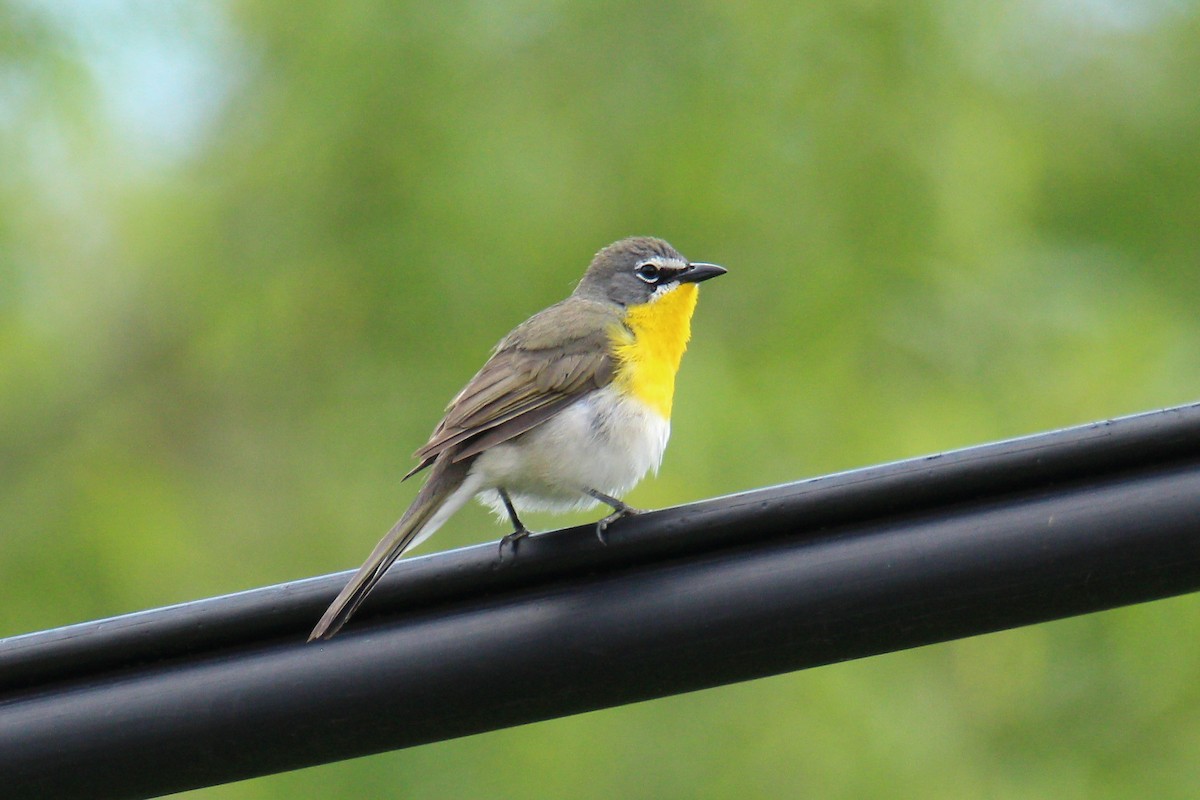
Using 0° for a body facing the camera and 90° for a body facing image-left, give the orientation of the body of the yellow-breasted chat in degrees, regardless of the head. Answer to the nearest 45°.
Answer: approximately 270°
